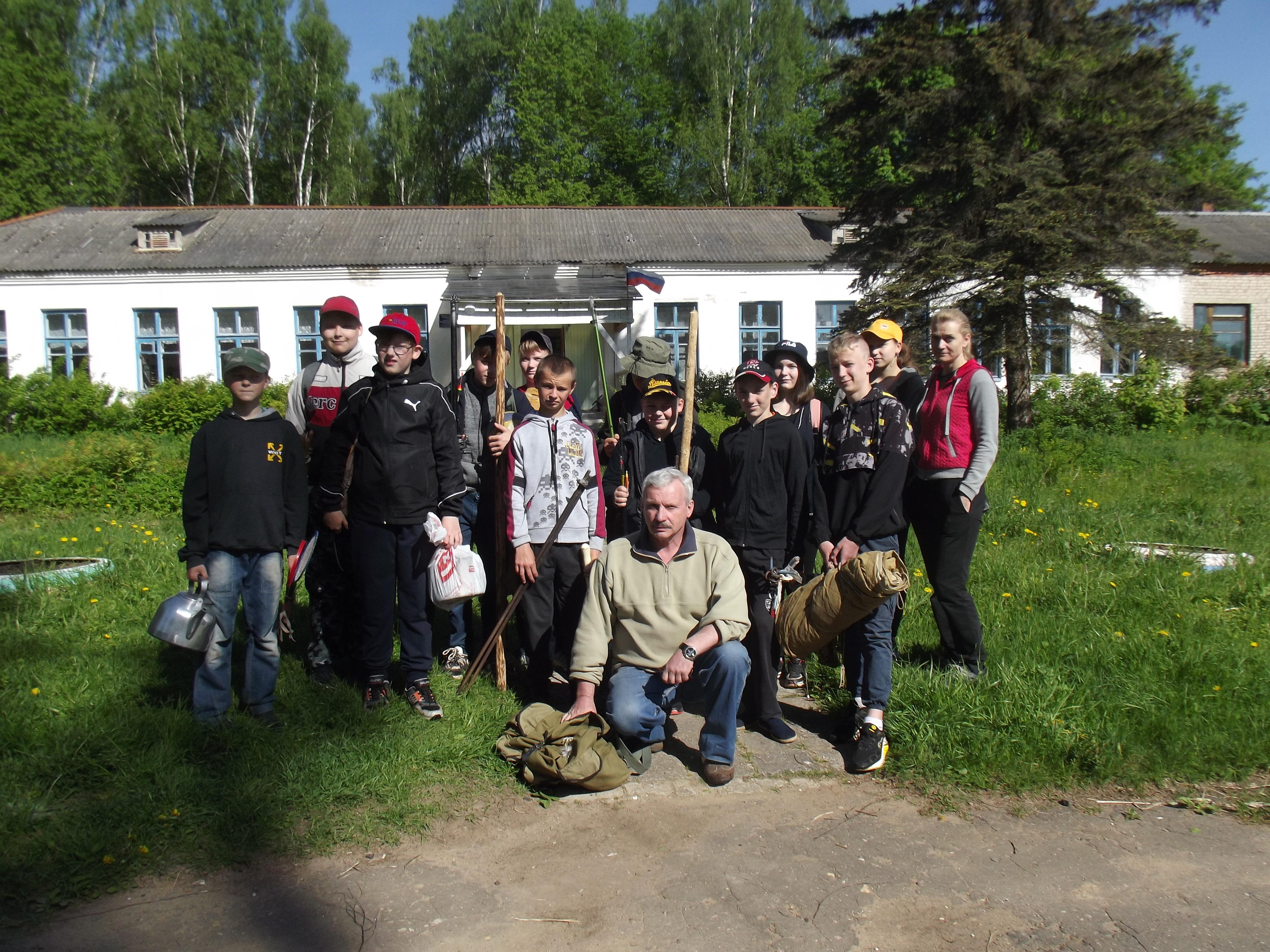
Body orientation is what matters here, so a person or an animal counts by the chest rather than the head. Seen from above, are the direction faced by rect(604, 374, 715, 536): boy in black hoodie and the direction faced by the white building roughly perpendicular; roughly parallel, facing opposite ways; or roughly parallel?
roughly parallel

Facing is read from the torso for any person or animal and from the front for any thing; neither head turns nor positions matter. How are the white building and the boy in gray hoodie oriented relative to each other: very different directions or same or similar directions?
same or similar directions

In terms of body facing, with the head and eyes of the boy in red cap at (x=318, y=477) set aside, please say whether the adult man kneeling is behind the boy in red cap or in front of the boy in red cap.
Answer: in front

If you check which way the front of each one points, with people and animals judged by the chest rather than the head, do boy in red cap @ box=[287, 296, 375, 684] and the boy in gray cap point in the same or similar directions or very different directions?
same or similar directions

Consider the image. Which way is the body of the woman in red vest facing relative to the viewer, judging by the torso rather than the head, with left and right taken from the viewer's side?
facing the viewer and to the left of the viewer

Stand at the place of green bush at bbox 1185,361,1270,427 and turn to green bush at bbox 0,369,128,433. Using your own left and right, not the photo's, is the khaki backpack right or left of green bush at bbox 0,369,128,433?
left

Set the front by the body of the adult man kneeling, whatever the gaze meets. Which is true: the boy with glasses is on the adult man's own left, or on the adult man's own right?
on the adult man's own right

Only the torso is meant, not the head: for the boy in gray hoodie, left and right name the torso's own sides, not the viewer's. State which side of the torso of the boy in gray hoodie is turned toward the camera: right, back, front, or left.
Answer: front

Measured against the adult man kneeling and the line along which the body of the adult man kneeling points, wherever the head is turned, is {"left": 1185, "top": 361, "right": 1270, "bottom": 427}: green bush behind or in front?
behind

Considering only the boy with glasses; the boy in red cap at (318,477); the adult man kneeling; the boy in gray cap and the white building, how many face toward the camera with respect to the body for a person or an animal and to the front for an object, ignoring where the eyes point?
5

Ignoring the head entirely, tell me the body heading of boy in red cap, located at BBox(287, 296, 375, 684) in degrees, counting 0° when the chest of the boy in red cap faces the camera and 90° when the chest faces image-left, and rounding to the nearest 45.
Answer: approximately 0°

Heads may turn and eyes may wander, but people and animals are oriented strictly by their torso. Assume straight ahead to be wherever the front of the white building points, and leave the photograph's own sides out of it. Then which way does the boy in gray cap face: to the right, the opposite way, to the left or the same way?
the same way

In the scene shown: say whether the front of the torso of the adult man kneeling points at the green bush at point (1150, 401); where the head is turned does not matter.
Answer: no

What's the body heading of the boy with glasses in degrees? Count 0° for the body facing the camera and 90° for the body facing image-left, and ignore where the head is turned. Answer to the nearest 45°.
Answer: approximately 0°

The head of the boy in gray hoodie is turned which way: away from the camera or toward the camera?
toward the camera

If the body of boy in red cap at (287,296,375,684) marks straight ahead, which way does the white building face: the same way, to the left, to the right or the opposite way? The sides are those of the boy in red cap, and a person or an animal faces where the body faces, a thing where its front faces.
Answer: the same way

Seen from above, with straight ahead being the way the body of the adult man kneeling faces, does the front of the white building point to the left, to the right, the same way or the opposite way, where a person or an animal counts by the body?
the same way

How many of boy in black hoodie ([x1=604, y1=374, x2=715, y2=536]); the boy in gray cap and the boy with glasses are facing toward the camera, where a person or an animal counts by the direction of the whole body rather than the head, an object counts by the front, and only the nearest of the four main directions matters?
3
